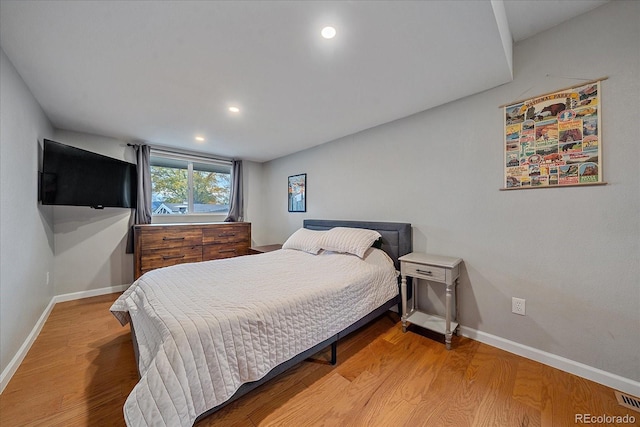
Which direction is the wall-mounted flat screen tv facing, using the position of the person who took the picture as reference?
facing the viewer and to the right of the viewer

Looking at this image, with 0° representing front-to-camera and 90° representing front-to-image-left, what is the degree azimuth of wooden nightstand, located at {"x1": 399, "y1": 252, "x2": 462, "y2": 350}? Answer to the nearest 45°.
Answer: approximately 45°

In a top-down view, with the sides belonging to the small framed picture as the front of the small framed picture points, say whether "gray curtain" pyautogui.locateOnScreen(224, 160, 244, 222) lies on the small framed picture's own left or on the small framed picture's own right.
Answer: on the small framed picture's own right

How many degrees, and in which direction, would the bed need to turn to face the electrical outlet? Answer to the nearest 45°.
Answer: approximately 135° to its left

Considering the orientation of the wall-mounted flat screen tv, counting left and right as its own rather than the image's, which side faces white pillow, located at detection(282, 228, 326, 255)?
front

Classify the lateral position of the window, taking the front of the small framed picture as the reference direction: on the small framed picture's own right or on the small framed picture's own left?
on the small framed picture's own right

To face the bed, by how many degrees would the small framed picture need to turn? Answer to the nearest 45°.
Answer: approximately 45° to its left

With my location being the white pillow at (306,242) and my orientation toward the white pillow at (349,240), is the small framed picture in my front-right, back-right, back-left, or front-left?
back-left

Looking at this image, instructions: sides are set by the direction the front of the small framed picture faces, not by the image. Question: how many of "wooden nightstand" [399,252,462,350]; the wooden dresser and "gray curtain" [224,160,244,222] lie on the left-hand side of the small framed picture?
1
